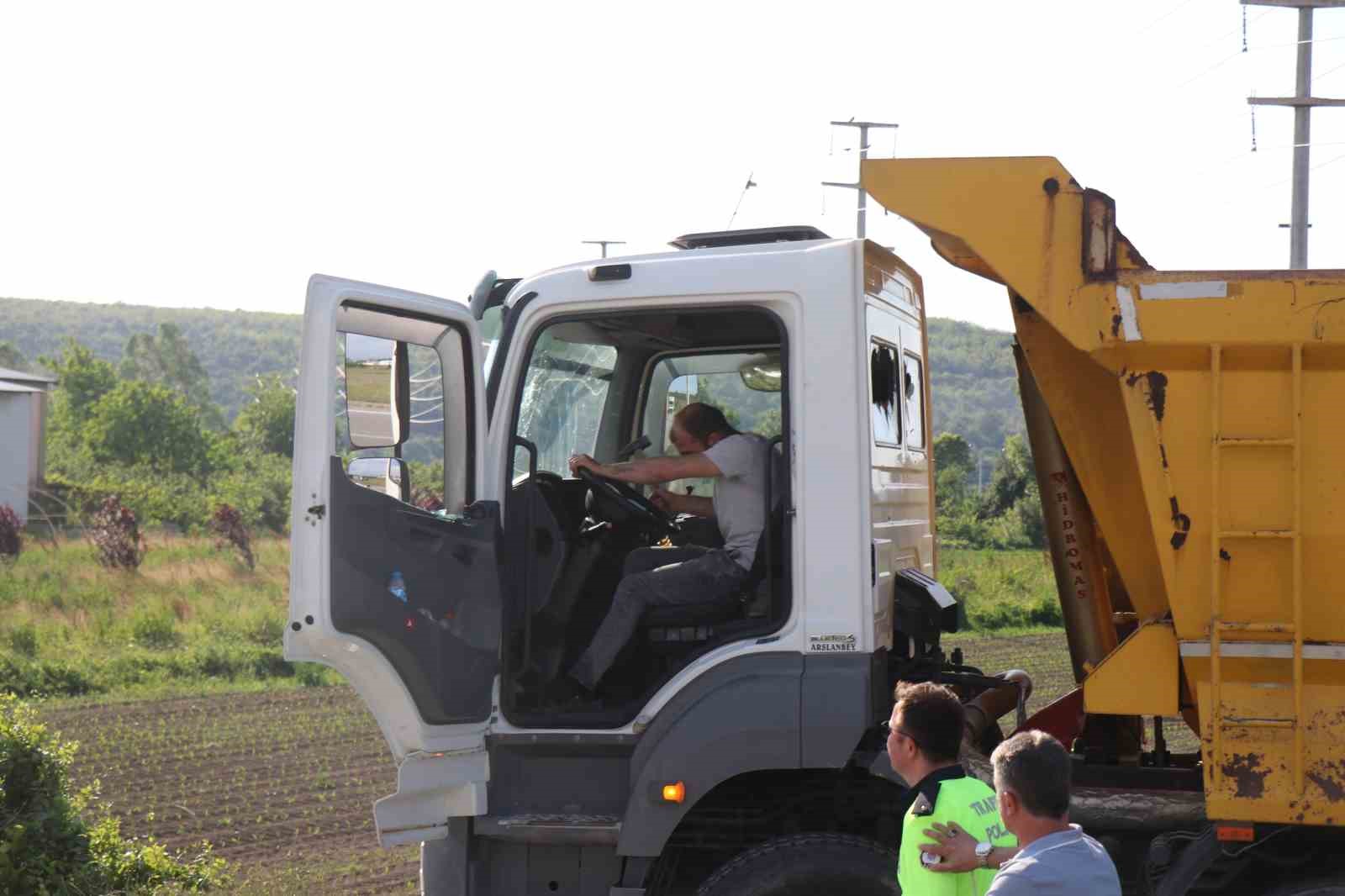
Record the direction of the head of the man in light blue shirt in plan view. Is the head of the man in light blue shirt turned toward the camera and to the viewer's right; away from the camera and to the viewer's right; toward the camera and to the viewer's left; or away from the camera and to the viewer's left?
away from the camera and to the viewer's left

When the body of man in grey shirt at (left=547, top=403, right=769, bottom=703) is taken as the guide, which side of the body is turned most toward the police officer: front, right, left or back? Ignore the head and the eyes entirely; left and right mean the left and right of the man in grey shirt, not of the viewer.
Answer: left

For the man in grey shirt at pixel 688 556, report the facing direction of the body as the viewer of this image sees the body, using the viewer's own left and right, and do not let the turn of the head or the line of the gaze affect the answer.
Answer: facing to the left of the viewer

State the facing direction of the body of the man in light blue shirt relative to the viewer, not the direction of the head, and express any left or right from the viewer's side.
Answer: facing away from the viewer and to the left of the viewer

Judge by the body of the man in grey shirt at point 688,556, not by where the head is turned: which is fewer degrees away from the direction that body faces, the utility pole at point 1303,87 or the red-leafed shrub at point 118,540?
the red-leafed shrub

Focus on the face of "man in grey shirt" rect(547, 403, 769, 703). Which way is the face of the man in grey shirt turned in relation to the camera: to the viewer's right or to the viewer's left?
to the viewer's left

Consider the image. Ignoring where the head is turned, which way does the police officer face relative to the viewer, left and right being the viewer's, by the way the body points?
facing away from the viewer and to the left of the viewer

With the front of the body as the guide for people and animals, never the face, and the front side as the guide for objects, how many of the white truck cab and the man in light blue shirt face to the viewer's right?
0

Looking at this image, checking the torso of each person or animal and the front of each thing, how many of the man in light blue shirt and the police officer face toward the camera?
0

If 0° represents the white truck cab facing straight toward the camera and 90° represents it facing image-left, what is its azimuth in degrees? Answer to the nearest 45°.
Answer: approximately 90°
